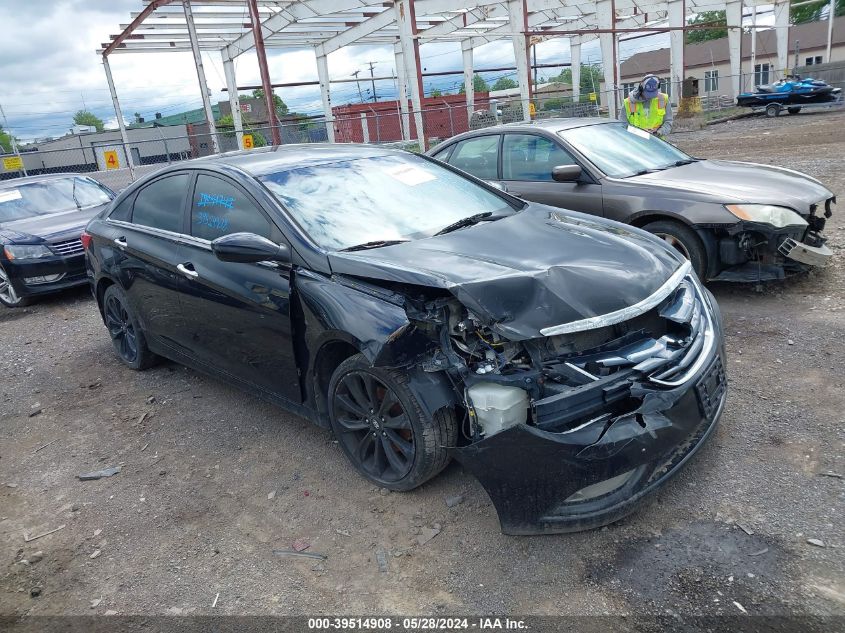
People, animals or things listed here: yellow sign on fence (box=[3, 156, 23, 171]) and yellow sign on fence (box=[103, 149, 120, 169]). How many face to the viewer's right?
0

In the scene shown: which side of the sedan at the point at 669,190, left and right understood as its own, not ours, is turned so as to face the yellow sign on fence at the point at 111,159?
back

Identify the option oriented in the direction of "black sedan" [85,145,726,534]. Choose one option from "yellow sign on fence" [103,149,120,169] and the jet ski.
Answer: the yellow sign on fence

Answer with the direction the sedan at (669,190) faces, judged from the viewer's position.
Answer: facing the viewer and to the right of the viewer

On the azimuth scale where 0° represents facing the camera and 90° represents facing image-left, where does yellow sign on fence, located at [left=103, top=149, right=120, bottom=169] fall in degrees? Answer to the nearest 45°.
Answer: approximately 0°

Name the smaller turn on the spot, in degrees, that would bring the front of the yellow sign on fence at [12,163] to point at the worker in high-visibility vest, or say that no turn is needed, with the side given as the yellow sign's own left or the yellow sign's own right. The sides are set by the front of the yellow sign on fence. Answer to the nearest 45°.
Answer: approximately 45° to the yellow sign's own left

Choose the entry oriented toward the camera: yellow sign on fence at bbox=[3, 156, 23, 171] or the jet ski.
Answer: the yellow sign on fence

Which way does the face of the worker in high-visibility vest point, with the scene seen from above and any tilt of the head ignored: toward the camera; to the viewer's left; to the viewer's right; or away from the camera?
toward the camera
